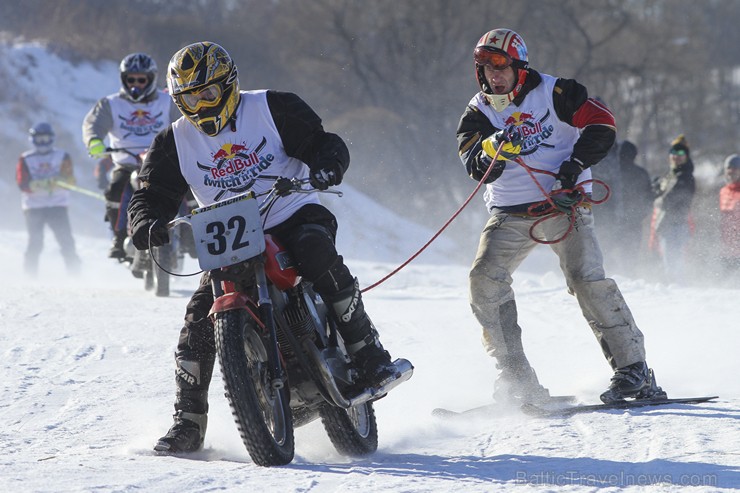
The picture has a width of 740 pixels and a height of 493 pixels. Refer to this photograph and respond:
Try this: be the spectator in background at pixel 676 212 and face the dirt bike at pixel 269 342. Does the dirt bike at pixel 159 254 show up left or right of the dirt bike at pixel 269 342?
right

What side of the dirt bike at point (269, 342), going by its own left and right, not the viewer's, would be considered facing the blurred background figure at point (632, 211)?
back

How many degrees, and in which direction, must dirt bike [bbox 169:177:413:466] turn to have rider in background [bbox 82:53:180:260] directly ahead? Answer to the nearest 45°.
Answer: approximately 135° to its right

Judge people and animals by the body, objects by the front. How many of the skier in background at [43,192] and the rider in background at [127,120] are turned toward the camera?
2

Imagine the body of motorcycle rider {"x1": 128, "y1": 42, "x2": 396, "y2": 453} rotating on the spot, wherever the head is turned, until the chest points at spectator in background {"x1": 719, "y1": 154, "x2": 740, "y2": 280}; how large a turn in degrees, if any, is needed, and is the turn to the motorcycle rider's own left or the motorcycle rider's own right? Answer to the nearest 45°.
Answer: approximately 180°

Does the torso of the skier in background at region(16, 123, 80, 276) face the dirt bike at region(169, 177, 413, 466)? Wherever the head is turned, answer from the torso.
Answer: yes

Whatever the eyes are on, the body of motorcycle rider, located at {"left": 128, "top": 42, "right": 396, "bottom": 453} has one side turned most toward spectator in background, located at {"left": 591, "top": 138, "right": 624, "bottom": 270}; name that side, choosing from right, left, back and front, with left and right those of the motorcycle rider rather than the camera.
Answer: back

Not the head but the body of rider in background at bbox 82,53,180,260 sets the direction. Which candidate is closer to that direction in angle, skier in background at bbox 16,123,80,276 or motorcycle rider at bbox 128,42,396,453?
the motorcycle rider

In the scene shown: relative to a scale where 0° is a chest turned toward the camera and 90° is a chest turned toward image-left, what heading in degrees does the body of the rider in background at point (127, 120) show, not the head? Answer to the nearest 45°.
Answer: approximately 0°

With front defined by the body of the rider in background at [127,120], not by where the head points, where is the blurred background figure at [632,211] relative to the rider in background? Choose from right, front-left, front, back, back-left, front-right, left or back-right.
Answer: left

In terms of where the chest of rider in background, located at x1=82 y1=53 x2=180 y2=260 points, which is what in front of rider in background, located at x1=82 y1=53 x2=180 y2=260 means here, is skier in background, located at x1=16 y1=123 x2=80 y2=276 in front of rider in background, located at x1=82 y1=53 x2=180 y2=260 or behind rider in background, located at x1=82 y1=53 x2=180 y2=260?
behind

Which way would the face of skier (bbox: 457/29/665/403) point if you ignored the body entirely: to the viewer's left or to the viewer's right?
to the viewer's left

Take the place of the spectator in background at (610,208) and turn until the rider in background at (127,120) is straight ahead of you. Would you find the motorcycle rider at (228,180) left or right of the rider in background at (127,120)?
left
